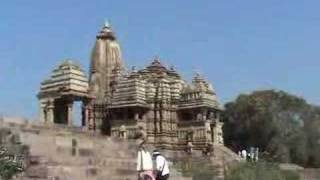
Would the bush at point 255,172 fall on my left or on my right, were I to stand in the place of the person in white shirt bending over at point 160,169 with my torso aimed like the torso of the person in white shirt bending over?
on my right

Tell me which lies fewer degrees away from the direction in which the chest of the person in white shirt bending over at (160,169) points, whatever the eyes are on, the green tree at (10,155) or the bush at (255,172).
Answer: the green tree
